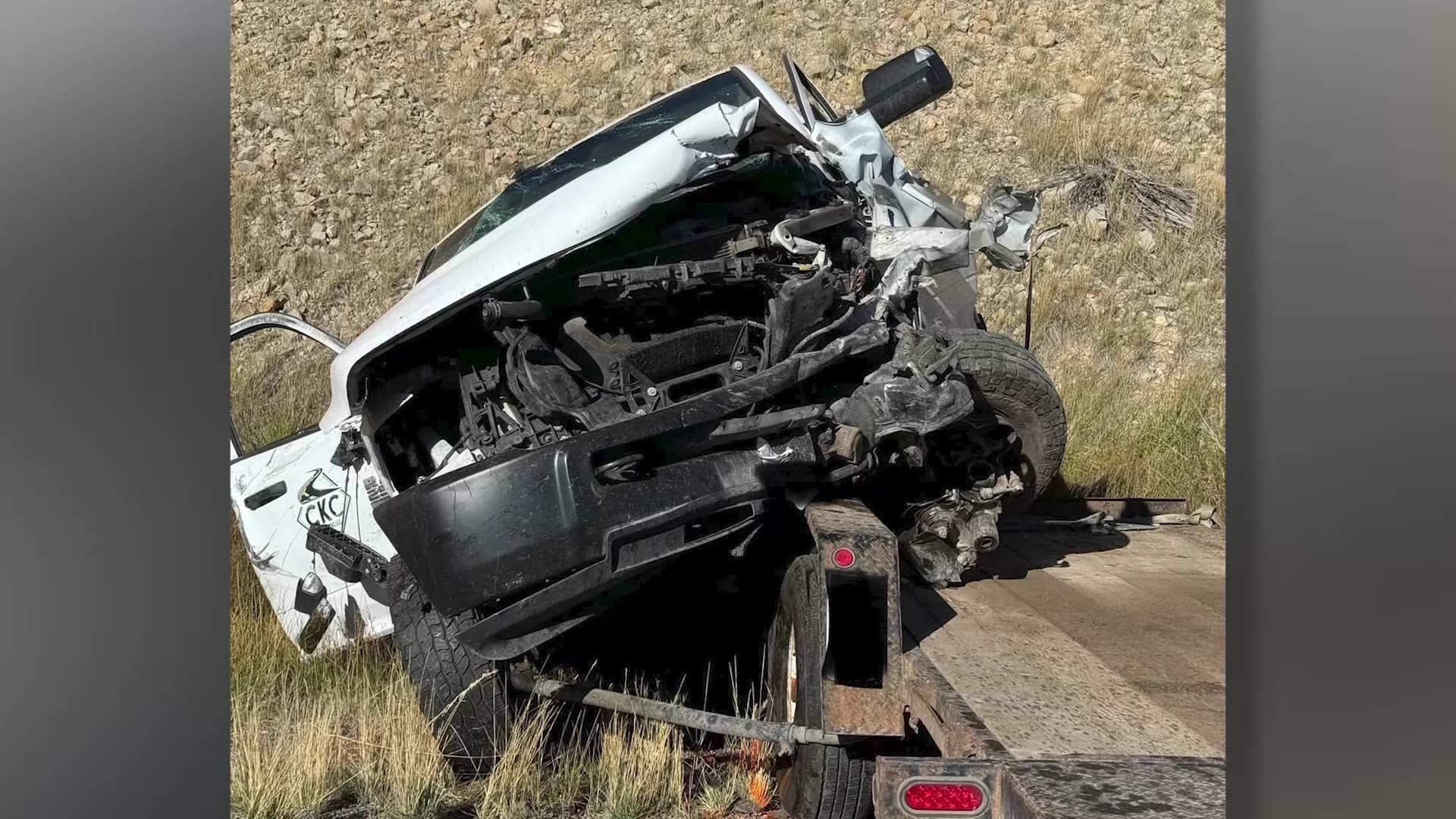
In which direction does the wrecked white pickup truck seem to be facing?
toward the camera
